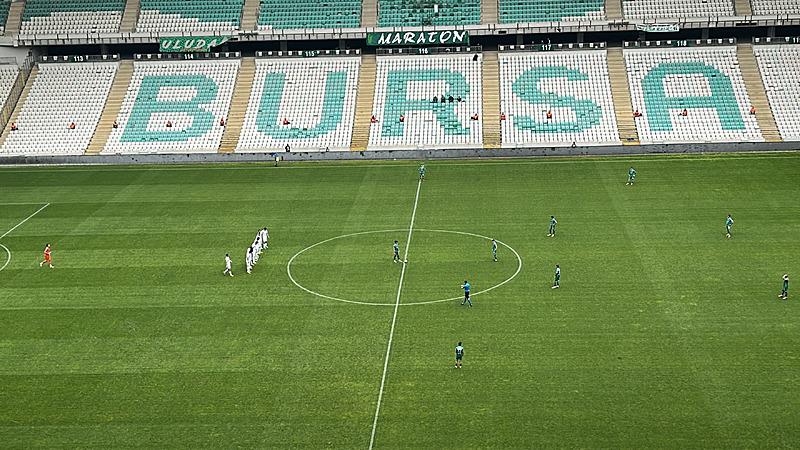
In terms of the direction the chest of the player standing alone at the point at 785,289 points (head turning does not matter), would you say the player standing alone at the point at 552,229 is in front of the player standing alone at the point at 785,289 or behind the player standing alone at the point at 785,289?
in front

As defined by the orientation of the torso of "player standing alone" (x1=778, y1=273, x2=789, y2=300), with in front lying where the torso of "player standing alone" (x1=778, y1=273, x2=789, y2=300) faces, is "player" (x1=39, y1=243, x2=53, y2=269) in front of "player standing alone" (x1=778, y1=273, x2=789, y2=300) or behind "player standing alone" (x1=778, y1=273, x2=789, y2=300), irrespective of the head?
in front

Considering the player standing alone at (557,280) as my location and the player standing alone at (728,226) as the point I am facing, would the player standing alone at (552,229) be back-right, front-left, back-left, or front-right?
front-left

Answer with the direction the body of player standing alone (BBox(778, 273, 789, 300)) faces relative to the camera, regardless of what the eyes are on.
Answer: to the viewer's left

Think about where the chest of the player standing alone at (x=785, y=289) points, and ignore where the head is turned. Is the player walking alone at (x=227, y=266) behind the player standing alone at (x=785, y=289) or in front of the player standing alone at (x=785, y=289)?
in front

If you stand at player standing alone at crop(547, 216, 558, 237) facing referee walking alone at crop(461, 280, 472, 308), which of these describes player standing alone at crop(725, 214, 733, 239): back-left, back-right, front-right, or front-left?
back-left

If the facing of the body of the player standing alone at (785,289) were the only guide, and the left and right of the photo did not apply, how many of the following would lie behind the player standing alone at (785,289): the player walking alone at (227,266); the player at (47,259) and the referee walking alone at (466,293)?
0
